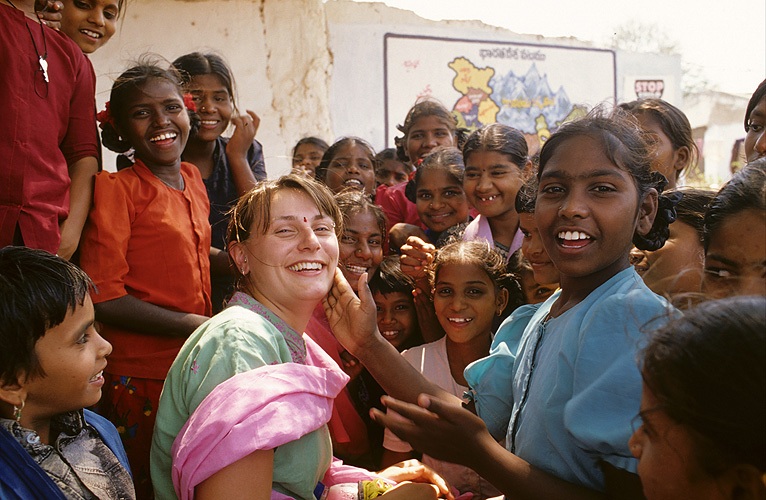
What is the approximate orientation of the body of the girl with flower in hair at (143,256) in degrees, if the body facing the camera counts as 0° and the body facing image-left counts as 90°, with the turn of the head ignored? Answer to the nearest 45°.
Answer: approximately 315°

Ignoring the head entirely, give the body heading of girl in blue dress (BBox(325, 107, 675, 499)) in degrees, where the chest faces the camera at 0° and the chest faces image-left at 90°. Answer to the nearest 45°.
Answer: approximately 45°

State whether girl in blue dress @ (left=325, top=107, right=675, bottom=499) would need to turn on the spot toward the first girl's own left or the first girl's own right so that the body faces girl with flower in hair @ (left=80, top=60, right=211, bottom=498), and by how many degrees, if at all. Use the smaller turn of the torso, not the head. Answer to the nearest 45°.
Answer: approximately 90° to the first girl's own right

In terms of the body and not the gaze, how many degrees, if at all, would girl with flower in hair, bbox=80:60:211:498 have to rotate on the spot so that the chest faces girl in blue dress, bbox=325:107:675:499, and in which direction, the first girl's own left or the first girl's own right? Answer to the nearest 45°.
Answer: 0° — they already face them
